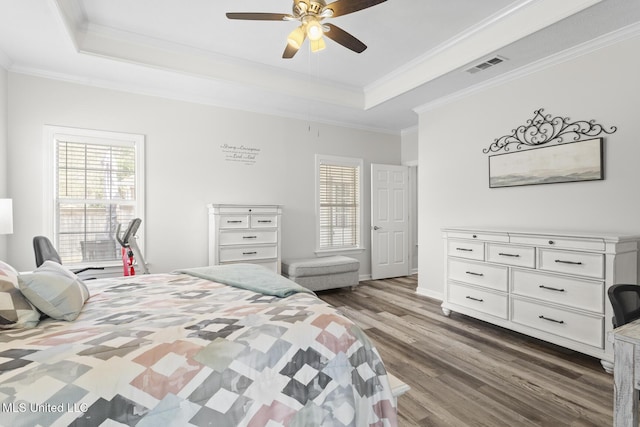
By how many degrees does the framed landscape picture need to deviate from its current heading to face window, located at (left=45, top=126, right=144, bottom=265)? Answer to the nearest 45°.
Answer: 0° — it already faces it

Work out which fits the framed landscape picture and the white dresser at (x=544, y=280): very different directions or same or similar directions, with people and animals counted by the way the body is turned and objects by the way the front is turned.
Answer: same or similar directions

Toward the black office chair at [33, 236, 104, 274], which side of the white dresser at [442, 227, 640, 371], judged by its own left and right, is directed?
front

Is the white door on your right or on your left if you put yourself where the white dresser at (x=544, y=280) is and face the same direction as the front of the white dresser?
on your right

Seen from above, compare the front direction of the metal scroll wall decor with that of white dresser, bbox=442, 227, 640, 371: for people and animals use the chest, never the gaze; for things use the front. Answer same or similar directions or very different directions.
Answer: same or similar directions

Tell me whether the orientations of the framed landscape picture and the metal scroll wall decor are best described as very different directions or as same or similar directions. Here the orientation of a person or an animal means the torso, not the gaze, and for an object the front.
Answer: same or similar directions

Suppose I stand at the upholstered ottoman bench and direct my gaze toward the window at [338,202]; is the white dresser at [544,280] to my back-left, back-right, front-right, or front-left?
back-right

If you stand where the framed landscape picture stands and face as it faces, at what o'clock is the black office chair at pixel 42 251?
The black office chair is roughly at 12 o'clock from the framed landscape picture.

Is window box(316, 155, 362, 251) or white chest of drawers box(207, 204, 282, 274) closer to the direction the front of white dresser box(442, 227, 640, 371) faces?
the white chest of drawers

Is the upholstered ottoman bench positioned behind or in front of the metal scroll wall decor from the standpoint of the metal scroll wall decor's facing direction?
in front

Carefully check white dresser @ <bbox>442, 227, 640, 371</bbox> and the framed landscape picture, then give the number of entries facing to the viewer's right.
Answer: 0

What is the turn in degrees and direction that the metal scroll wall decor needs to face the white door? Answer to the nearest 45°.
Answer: approximately 90° to its right

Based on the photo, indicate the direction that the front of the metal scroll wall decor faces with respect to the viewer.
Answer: facing the viewer and to the left of the viewer

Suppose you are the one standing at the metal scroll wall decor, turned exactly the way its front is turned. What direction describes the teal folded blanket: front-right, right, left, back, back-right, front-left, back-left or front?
front
